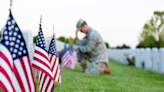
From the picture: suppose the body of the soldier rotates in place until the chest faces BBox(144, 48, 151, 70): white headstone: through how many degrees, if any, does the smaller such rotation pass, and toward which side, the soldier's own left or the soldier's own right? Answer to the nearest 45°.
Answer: approximately 135° to the soldier's own right

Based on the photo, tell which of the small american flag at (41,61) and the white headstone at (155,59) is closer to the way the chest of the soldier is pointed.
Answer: the small american flag

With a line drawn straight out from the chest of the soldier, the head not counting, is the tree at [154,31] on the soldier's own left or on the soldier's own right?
on the soldier's own right

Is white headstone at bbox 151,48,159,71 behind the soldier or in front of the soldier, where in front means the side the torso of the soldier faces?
behind

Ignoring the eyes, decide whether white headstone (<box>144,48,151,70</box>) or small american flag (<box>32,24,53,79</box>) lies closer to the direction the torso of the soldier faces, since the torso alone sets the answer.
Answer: the small american flag

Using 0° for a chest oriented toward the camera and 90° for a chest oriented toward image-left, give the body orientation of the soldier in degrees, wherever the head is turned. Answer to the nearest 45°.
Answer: approximately 90°

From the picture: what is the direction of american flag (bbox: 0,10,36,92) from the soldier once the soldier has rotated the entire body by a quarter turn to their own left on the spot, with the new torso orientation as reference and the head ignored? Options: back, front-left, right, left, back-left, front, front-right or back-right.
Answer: front

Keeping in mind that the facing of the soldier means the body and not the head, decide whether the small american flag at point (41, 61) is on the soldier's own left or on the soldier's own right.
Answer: on the soldier's own left

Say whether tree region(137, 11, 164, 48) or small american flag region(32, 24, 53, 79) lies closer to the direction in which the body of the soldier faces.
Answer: the small american flag
